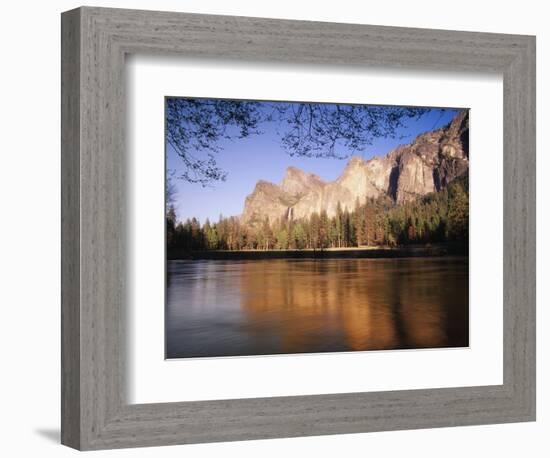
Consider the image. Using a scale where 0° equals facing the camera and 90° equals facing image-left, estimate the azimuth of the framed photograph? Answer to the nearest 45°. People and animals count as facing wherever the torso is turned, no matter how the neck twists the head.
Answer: approximately 315°
